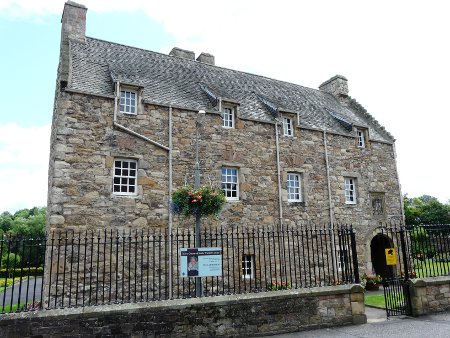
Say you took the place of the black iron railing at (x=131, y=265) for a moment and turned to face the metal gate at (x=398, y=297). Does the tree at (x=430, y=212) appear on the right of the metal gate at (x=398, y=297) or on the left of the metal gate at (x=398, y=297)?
left

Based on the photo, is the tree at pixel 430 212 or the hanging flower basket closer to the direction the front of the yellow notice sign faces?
the hanging flower basket

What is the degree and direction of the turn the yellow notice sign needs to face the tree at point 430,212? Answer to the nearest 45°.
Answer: approximately 180°

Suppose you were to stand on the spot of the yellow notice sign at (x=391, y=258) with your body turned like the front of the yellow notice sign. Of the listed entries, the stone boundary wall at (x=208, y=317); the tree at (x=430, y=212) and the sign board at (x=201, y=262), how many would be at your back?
1

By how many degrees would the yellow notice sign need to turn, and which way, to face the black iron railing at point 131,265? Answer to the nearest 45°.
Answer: approximately 90° to its right

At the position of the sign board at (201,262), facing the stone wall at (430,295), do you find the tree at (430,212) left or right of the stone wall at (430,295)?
left

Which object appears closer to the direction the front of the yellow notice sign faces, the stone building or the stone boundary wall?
the stone boundary wall

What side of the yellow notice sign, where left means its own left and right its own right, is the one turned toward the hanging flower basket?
right

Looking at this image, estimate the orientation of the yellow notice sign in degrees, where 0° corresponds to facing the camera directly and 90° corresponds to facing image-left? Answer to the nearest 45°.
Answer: approximately 0°
